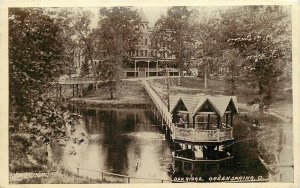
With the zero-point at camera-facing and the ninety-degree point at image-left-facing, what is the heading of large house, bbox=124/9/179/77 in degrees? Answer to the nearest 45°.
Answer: approximately 0°
